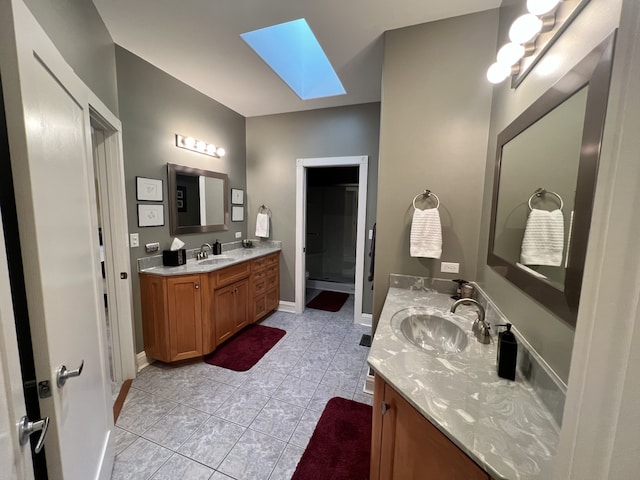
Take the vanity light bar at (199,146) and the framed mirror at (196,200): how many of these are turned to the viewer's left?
0

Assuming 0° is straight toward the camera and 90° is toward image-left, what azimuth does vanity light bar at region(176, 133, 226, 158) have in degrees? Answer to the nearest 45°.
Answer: approximately 315°

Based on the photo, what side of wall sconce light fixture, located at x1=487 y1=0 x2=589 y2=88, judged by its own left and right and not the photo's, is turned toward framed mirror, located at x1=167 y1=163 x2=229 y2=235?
front

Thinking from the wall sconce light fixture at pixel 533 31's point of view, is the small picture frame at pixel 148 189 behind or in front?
in front

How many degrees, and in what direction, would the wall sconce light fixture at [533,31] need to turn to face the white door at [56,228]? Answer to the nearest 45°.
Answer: approximately 45° to its left

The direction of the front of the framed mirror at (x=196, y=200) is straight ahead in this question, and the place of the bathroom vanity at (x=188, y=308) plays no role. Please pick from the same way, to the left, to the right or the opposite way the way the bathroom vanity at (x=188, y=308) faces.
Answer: the same way

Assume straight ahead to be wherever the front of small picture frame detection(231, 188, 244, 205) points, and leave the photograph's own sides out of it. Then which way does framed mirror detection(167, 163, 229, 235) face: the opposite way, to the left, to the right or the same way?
the same way

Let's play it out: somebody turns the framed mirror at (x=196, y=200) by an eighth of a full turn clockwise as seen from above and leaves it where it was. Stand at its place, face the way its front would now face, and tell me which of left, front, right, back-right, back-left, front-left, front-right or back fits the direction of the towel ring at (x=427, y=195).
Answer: front-left

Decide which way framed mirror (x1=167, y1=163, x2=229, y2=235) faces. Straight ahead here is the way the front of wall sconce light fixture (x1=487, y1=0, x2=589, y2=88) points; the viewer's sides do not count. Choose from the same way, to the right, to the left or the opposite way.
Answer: the opposite way

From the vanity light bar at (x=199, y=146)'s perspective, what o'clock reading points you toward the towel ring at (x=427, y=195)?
The towel ring is roughly at 12 o'clock from the vanity light bar.

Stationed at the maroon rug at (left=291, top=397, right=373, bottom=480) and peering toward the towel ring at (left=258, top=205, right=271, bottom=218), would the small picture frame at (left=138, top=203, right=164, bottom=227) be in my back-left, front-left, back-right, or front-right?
front-left

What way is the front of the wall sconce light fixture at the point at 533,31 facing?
to the viewer's left

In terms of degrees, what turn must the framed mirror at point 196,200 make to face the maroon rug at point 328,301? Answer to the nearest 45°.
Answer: approximately 45° to its left

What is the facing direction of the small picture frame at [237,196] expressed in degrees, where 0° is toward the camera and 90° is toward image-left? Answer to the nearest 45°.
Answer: approximately 315°

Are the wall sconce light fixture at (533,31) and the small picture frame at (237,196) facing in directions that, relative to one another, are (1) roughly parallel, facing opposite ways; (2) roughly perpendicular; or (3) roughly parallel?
roughly parallel, facing opposite ways
